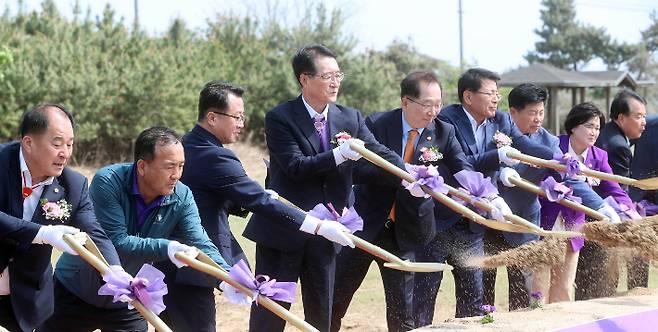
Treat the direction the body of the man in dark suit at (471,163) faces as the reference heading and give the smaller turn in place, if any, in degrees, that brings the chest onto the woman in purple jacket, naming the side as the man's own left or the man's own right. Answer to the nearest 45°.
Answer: approximately 90° to the man's own left

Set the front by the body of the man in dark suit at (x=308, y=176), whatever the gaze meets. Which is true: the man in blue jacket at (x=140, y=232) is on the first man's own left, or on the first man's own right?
on the first man's own right

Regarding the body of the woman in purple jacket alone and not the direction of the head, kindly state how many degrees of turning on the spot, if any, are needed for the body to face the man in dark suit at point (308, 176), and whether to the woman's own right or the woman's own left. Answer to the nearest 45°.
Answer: approximately 90° to the woman's own right

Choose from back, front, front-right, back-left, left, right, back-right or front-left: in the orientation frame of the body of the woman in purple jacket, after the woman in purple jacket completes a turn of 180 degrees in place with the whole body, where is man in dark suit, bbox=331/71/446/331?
left

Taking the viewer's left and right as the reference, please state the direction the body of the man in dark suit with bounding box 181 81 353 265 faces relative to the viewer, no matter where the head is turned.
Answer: facing to the right of the viewer
